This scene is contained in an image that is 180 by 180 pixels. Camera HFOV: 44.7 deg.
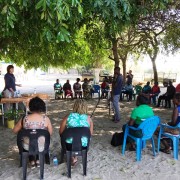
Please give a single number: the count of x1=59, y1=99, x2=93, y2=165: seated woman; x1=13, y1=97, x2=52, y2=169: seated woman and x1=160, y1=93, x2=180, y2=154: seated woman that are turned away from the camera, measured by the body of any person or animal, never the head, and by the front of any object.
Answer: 2

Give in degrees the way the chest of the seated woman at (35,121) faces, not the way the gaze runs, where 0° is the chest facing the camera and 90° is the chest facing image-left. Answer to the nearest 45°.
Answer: approximately 180°

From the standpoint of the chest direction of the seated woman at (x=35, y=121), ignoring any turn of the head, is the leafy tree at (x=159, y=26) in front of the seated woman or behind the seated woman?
in front

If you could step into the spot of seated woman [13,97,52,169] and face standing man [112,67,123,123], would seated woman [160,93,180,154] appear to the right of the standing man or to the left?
right

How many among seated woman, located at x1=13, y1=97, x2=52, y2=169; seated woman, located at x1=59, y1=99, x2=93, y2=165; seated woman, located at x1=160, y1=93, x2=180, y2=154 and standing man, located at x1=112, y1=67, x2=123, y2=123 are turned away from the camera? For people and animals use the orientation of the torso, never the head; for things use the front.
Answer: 2

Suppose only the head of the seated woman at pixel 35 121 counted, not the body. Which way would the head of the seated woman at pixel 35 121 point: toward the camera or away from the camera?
away from the camera

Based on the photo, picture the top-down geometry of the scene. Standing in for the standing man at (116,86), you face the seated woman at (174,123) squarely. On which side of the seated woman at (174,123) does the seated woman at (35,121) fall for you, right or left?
right

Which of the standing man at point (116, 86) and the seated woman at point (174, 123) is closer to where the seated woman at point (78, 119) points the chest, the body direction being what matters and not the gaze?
the standing man

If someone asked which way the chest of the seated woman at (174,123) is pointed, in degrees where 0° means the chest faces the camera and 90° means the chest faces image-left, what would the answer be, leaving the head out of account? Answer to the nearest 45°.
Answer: approximately 90°

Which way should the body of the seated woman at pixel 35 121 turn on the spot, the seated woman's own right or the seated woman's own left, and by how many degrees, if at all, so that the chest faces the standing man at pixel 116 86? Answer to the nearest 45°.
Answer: approximately 45° to the seated woman's own right

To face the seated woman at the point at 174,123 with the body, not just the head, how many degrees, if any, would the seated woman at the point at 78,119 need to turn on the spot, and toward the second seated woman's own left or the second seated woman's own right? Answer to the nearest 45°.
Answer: approximately 90° to the second seated woman's own right

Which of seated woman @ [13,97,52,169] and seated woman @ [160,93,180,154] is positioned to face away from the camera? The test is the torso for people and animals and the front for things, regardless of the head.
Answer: seated woman @ [13,97,52,169]

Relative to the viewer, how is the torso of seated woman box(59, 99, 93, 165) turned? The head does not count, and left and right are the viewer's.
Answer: facing away from the viewer

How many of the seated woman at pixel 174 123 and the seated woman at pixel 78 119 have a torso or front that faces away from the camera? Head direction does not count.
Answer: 1

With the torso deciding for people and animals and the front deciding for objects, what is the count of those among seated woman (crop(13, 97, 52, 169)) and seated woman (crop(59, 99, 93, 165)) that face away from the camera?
2
